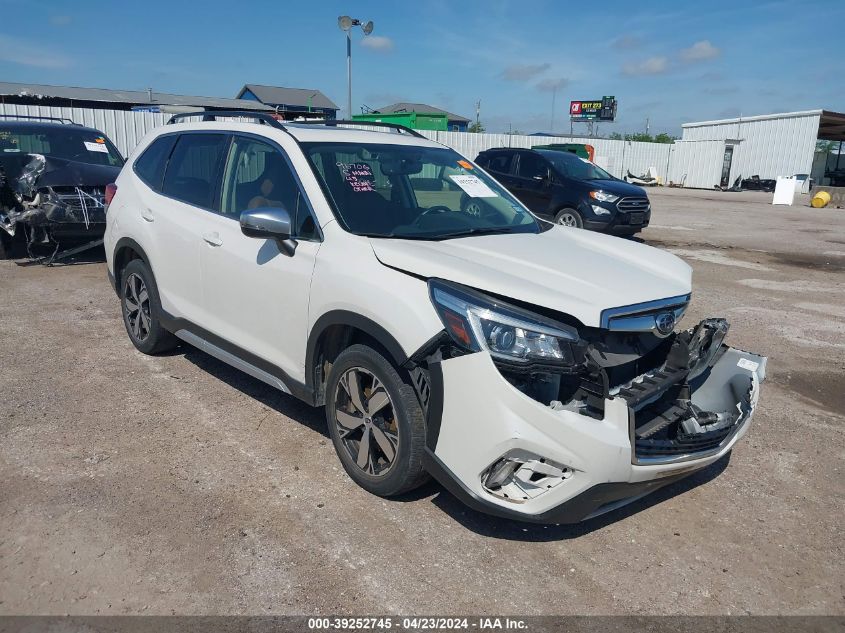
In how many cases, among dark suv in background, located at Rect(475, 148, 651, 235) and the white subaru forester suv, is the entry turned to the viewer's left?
0

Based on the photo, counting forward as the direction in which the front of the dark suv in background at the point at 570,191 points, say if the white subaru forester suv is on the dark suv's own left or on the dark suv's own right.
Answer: on the dark suv's own right

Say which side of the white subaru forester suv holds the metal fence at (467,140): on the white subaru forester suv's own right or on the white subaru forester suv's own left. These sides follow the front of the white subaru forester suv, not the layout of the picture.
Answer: on the white subaru forester suv's own left

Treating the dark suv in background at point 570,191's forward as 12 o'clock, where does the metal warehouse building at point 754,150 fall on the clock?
The metal warehouse building is roughly at 8 o'clock from the dark suv in background.

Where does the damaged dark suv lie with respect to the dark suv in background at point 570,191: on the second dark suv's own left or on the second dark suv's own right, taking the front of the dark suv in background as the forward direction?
on the second dark suv's own right

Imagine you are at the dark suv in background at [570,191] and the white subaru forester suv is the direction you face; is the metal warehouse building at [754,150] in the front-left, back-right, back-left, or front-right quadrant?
back-left

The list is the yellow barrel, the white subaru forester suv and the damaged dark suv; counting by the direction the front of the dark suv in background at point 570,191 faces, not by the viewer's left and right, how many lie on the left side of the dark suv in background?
1

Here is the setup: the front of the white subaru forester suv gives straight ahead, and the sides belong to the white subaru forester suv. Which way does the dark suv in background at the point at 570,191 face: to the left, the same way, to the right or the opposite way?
the same way

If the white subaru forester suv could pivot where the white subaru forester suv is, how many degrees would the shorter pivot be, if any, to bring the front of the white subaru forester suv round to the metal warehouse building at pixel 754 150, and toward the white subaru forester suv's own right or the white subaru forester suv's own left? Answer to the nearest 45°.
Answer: approximately 90° to the white subaru forester suv's own left

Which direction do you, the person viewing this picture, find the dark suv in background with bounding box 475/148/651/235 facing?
facing the viewer and to the right of the viewer

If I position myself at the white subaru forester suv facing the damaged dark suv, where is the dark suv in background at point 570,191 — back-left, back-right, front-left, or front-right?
front-right

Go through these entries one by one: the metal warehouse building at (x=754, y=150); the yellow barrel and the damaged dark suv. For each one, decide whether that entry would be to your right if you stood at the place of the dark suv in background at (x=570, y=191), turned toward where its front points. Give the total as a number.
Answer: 1

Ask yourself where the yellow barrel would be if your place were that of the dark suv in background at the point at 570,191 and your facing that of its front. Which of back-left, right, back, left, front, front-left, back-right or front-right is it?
left

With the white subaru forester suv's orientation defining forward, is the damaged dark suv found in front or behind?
behind

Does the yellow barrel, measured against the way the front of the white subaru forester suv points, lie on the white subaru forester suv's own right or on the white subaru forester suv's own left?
on the white subaru forester suv's own left
